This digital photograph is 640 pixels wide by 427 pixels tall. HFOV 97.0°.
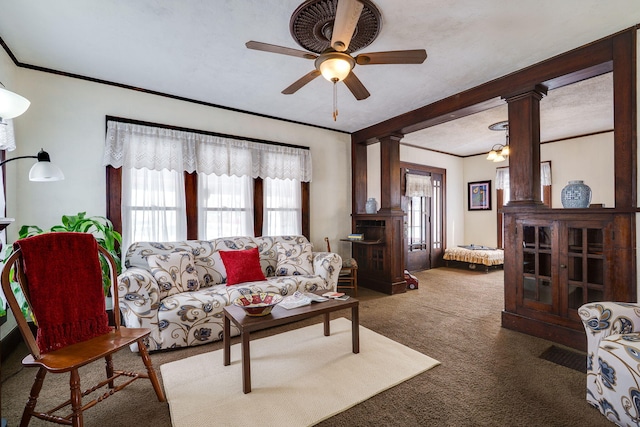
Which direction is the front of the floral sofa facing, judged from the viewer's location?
facing the viewer and to the right of the viewer

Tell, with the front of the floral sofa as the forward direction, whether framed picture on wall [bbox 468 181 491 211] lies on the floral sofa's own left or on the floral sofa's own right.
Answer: on the floral sofa's own left

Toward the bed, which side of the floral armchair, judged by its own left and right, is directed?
right

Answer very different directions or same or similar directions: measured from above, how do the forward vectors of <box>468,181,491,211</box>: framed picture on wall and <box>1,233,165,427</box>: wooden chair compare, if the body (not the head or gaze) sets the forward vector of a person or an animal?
very different directions

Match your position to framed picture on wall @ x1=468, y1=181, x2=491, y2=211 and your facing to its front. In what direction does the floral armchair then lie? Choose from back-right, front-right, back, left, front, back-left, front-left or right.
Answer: front-left

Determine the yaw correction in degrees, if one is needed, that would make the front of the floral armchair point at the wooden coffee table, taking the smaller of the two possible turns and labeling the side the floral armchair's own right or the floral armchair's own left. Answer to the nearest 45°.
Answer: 0° — it already faces it

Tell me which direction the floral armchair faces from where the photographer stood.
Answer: facing the viewer and to the left of the viewer

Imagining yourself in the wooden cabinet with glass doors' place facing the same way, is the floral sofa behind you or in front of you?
in front

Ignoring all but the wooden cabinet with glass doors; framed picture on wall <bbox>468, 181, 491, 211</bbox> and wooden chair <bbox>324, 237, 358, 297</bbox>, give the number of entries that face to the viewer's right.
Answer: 1

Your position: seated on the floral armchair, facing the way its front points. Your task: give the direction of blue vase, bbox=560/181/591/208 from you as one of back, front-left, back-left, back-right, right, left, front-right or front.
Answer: back-right

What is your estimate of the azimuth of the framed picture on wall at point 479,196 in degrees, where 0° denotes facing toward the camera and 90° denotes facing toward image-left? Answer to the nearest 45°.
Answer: approximately 45°

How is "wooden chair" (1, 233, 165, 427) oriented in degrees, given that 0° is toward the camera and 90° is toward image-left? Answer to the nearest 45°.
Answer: approximately 315°

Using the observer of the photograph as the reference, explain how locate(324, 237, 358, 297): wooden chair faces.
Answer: facing to the right of the viewer
